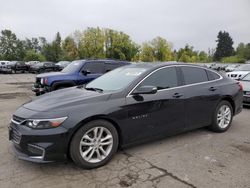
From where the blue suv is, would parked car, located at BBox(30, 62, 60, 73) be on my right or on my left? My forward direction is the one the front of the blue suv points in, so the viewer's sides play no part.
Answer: on my right

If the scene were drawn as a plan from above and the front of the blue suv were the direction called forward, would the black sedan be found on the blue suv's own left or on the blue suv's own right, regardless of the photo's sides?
on the blue suv's own left

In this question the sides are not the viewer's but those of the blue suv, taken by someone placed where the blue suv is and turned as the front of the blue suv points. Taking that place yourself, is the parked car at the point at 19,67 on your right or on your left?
on your right

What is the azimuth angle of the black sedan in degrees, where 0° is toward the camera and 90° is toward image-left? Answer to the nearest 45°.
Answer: approximately 45°

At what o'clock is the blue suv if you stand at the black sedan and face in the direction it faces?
The blue suv is roughly at 4 o'clock from the black sedan.

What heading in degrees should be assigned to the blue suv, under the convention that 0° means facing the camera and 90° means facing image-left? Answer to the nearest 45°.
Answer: approximately 45°

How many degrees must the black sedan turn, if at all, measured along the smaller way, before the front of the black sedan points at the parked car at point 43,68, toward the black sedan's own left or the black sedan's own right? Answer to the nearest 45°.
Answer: approximately 135° to the black sedan's own right
